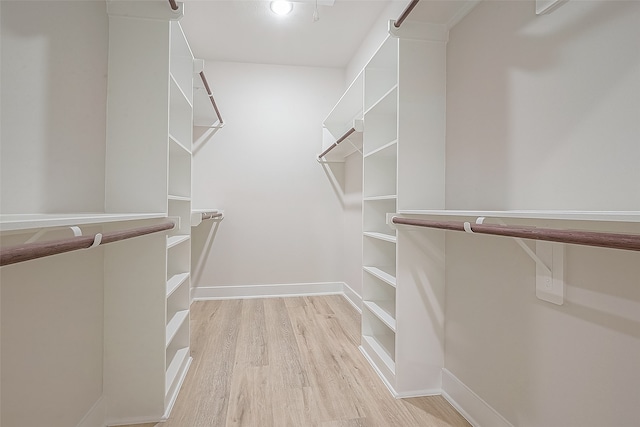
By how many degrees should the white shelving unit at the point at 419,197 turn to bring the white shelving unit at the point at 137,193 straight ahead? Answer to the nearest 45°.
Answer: approximately 45° to its left

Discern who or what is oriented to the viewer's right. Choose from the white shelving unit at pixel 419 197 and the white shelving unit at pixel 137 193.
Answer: the white shelving unit at pixel 137 193

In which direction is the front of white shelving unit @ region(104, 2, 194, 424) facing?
to the viewer's right

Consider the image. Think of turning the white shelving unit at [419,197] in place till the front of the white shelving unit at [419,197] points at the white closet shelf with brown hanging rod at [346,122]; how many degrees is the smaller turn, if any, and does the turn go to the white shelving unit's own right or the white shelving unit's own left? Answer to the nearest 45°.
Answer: approximately 45° to the white shelving unit's own right

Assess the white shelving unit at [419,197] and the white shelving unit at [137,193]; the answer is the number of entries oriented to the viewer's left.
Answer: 1

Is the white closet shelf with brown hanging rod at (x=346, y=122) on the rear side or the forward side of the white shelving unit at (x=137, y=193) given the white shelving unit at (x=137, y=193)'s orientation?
on the forward side

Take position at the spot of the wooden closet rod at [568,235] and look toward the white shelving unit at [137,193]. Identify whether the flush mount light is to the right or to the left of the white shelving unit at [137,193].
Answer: right

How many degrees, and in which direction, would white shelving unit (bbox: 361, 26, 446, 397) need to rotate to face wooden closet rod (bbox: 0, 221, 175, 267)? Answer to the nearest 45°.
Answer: approximately 45° to its left

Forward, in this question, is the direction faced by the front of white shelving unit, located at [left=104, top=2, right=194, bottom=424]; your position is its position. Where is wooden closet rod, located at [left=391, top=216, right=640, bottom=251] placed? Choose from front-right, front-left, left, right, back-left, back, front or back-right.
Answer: front-right

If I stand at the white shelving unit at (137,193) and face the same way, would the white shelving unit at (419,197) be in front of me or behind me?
in front

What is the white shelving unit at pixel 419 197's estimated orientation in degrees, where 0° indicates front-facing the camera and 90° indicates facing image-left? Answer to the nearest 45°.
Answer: approximately 90°
